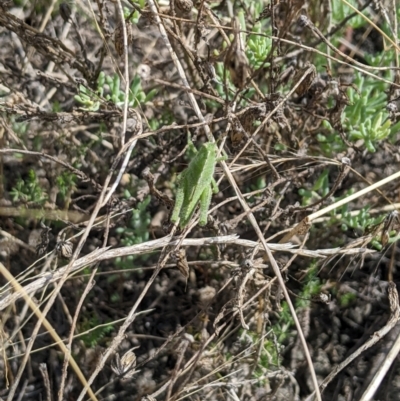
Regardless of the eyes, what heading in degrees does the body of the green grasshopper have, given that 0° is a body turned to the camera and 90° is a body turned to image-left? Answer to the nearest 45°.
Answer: approximately 180°

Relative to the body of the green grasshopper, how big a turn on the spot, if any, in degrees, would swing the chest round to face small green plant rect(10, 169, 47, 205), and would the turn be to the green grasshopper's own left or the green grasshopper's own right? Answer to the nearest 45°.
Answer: approximately 45° to the green grasshopper's own left
